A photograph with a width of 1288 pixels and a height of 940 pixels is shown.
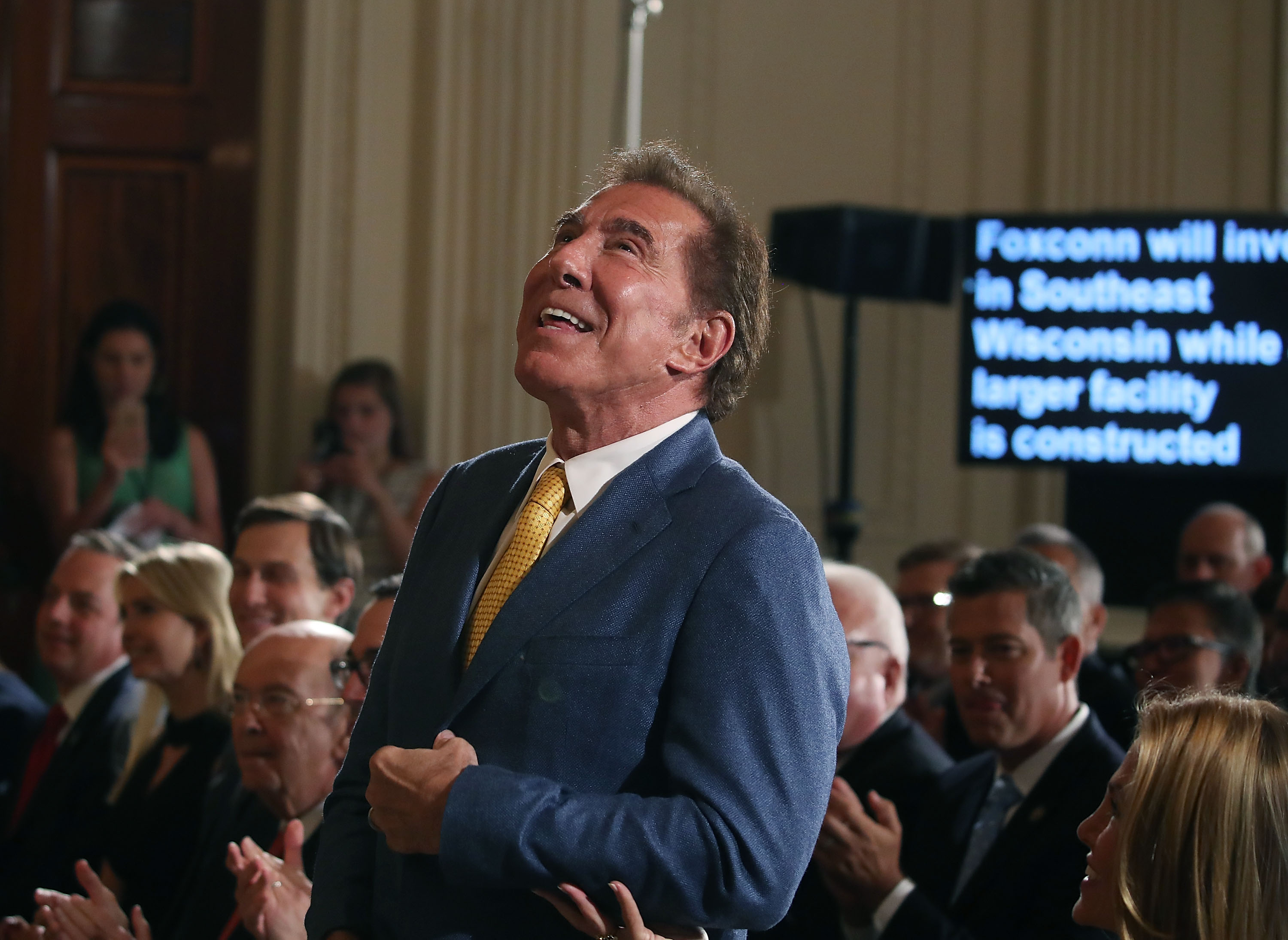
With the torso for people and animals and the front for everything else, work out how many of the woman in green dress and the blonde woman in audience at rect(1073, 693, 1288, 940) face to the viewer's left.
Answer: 1

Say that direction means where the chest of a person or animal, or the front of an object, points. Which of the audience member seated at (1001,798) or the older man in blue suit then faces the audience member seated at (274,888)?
the audience member seated at (1001,798)

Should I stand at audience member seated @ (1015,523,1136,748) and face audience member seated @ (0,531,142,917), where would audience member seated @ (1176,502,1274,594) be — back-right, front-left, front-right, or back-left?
back-right

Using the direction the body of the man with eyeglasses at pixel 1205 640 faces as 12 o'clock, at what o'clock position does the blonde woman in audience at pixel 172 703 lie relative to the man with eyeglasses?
The blonde woman in audience is roughly at 1 o'clock from the man with eyeglasses.

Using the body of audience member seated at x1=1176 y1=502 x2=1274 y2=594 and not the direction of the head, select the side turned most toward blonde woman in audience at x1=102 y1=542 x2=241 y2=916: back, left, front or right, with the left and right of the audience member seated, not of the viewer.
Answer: front

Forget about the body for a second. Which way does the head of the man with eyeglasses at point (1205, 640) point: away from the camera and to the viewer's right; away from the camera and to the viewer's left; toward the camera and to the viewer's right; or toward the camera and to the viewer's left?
toward the camera and to the viewer's left

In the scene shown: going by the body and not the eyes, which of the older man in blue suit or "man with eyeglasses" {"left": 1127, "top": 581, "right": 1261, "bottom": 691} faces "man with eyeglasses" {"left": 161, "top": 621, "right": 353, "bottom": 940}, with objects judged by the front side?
"man with eyeglasses" {"left": 1127, "top": 581, "right": 1261, "bottom": 691}

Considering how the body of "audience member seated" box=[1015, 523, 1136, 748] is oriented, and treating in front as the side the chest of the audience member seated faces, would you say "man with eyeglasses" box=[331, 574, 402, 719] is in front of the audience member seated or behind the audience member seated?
in front

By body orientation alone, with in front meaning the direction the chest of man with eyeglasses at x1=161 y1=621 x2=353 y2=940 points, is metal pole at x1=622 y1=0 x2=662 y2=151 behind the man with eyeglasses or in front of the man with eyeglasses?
behind

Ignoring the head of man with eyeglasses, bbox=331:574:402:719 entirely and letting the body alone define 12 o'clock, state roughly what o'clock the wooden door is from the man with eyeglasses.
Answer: The wooden door is roughly at 4 o'clock from the man with eyeglasses.

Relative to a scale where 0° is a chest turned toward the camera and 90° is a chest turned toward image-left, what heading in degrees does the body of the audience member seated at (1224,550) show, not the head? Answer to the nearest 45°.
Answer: approximately 45°

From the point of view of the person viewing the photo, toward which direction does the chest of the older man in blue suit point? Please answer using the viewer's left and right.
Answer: facing the viewer and to the left of the viewer

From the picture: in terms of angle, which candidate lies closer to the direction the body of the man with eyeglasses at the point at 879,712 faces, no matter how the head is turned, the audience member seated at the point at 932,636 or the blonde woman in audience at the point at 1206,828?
the blonde woman in audience

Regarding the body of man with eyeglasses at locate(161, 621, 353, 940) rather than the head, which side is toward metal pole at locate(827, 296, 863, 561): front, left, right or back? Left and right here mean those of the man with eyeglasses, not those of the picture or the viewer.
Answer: back
